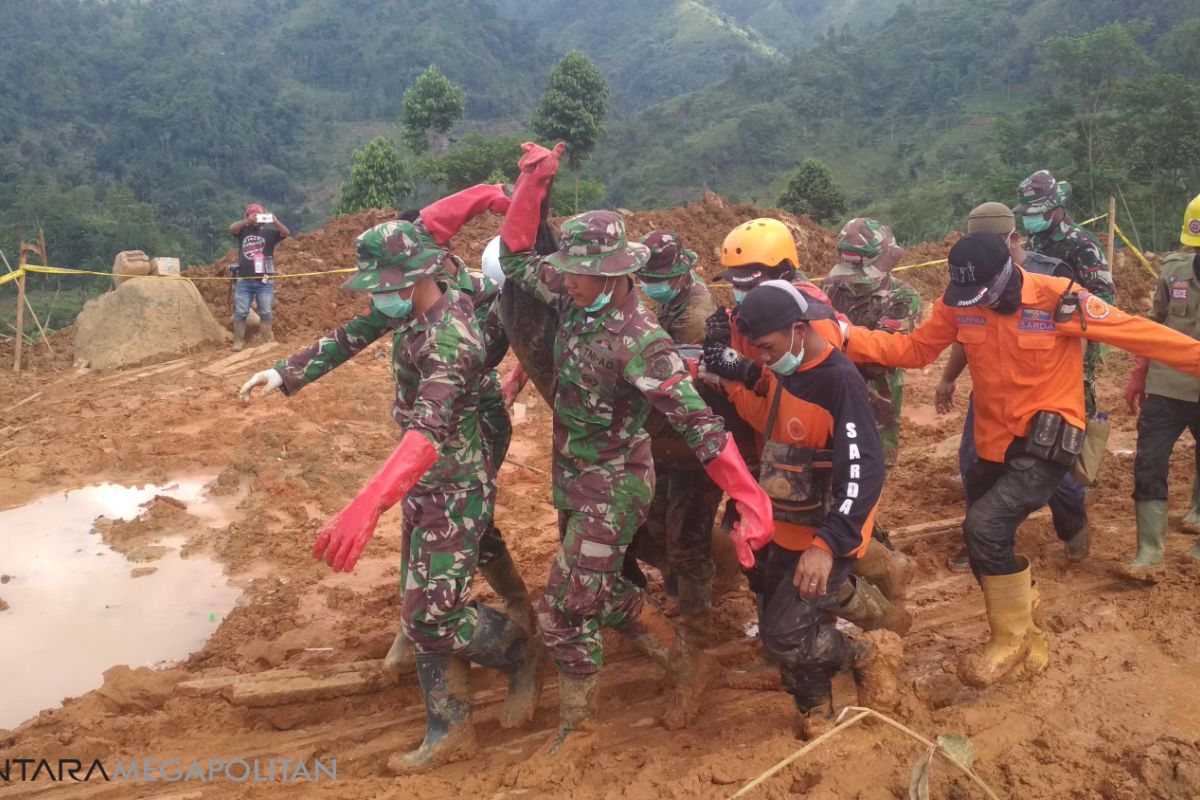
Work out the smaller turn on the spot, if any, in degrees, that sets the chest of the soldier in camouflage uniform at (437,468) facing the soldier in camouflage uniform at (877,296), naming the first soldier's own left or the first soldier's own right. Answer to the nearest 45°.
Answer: approximately 180°

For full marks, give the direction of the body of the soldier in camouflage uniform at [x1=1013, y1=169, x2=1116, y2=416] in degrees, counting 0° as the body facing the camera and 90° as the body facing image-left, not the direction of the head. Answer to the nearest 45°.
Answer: approximately 45°

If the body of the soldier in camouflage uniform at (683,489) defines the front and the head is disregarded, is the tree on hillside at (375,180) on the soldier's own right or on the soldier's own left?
on the soldier's own right

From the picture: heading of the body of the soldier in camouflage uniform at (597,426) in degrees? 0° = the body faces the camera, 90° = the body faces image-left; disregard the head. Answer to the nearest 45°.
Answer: approximately 45°

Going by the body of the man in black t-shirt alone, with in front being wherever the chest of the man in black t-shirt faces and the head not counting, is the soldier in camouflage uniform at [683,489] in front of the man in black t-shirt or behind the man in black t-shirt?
in front

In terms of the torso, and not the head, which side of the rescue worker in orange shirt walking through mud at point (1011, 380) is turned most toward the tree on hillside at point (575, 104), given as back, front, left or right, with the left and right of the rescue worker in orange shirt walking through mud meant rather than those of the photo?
right

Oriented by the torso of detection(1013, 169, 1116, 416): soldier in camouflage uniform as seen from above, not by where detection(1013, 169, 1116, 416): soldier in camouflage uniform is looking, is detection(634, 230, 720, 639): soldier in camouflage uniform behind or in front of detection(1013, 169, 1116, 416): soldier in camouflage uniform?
in front

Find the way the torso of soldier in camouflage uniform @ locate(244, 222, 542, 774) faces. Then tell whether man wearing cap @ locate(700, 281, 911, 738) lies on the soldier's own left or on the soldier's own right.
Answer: on the soldier's own left

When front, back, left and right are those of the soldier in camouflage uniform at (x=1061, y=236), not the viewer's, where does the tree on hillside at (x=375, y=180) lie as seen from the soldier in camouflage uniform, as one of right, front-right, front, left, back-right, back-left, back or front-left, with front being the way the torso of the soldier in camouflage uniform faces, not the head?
right

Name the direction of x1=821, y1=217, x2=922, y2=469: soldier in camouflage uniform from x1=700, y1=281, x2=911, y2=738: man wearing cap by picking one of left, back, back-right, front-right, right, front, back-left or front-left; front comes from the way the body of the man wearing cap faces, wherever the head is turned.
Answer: back-right

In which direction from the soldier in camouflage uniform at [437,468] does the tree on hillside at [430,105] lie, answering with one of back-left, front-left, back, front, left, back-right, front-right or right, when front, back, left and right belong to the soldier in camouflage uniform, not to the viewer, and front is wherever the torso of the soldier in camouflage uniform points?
back-right

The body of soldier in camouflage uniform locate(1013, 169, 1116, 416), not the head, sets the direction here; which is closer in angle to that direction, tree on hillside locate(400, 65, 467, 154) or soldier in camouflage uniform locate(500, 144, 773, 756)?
the soldier in camouflage uniform
